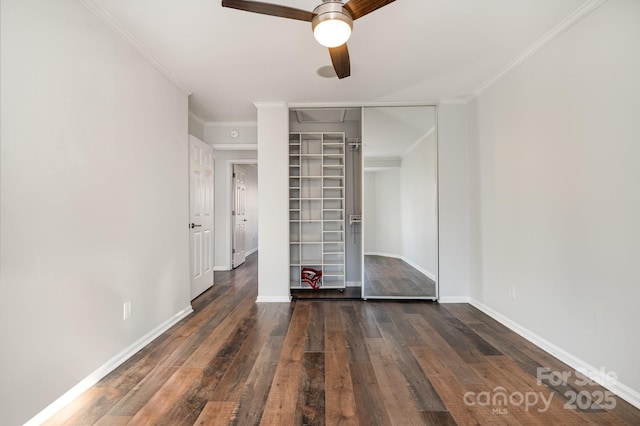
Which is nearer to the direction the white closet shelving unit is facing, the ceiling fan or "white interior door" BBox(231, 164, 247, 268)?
the ceiling fan

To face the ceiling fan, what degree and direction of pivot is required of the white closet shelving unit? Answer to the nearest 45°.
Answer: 0° — it already faces it

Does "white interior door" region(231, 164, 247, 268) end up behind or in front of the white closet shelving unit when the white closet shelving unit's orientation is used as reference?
behind

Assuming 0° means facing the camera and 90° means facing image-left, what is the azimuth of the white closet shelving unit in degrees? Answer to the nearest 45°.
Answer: approximately 0°

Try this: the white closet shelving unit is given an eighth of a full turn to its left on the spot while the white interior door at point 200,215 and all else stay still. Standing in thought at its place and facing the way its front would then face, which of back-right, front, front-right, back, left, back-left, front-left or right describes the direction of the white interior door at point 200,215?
back-right
